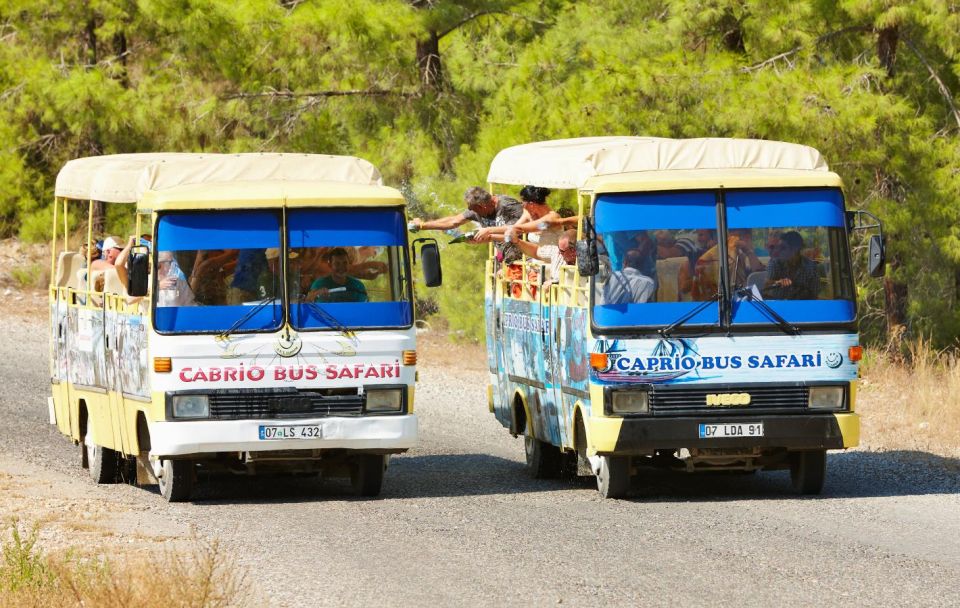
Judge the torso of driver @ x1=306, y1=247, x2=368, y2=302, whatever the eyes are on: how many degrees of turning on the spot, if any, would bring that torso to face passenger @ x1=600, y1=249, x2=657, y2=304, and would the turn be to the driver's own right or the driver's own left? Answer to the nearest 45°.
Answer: approximately 90° to the driver's own left

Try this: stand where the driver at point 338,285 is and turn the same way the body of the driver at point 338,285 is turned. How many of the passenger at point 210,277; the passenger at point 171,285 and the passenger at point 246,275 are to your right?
3

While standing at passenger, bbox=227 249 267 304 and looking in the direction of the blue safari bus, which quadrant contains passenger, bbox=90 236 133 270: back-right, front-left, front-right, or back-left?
back-left

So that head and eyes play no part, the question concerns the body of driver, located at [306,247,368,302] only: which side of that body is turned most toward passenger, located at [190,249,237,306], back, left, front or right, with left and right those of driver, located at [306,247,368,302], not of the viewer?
right

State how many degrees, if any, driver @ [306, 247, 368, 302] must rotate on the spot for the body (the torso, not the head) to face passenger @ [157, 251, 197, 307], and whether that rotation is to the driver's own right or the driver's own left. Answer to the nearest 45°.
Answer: approximately 90° to the driver's own right

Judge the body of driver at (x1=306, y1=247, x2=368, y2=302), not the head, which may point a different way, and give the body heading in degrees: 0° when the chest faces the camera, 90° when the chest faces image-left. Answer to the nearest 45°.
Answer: approximately 0°

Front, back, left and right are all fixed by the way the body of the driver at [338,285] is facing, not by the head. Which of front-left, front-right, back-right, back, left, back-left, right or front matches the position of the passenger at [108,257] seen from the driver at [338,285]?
back-right
